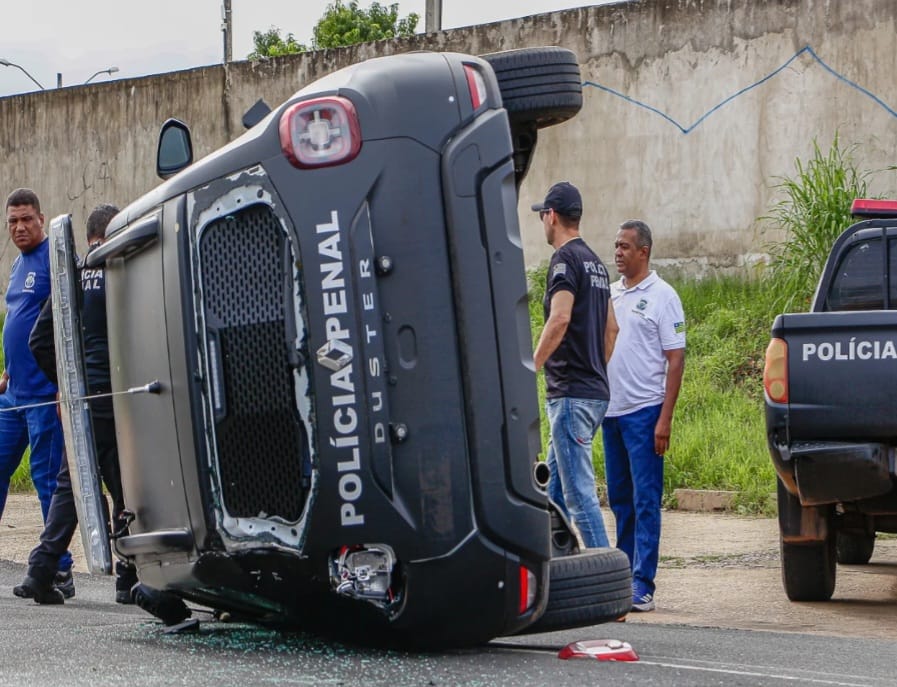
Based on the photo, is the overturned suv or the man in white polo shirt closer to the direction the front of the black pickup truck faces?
the man in white polo shirt

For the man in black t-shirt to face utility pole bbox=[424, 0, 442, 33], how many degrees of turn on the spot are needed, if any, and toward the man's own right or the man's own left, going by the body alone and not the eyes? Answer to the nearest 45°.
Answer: approximately 45° to the man's own right

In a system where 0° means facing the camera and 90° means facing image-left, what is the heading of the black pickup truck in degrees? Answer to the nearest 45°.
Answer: approximately 180°

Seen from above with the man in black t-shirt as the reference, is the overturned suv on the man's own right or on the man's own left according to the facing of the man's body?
on the man's own left

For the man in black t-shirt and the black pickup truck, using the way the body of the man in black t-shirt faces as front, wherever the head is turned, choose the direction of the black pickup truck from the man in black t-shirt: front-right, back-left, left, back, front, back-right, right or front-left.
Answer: back-right

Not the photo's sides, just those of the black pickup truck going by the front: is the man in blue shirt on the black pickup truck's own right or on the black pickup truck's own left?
on the black pickup truck's own left

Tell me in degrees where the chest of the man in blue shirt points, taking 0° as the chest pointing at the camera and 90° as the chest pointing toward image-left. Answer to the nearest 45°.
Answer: approximately 45°

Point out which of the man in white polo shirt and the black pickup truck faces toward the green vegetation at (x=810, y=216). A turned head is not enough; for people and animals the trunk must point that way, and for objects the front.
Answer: the black pickup truck

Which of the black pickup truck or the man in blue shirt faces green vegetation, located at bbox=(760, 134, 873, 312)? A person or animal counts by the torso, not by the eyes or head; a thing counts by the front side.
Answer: the black pickup truck

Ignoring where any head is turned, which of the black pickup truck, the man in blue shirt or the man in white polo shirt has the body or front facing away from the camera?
the black pickup truck

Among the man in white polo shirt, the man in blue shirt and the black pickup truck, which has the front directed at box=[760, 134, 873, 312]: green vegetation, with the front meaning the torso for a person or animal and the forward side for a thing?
the black pickup truck

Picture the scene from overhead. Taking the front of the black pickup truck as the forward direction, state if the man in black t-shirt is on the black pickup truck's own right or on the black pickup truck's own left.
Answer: on the black pickup truck's own left

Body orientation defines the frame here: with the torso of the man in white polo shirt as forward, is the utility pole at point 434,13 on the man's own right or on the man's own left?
on the man's own right

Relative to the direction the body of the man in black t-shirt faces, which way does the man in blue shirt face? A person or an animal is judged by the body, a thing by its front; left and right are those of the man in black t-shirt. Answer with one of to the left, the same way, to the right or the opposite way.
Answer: to the left

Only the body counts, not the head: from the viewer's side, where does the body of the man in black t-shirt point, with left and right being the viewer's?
facing away from the viewer and to the left of the viewer

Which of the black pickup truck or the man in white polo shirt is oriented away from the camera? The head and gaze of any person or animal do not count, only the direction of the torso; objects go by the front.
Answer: the black pickup truck
